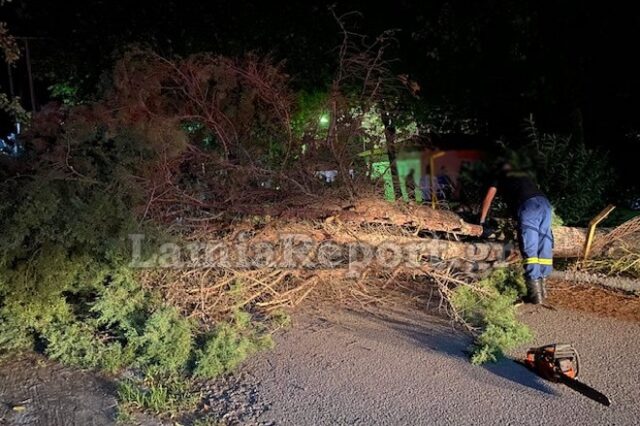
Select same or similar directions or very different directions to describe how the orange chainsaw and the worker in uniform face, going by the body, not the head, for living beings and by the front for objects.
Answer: very different directions

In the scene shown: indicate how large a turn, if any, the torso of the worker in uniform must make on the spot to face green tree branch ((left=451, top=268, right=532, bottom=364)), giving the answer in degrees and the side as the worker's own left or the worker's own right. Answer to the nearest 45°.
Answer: approximately 90° to the worker's own left

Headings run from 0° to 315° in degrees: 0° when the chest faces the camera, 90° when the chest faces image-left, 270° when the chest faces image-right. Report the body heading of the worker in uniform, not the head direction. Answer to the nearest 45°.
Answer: approximately 135°

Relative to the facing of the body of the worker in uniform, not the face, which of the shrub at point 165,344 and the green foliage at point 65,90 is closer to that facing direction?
the green foliage

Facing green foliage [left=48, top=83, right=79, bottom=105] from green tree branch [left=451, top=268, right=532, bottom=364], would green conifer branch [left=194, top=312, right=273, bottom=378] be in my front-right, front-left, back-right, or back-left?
front-left

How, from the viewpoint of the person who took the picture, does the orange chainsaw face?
facing the viewer and to the right of the viewer

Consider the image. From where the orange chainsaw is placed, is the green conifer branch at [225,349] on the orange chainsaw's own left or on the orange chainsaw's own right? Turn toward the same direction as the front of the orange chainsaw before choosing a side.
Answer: on the orange chainsaw's own right

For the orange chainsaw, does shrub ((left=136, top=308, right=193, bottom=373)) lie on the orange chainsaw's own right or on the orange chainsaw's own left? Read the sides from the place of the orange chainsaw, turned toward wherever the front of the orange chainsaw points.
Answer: on the orange chainsaw's own right

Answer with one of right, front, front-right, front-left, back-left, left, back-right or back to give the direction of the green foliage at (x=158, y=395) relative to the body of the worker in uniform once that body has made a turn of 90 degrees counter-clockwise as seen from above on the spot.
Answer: front
